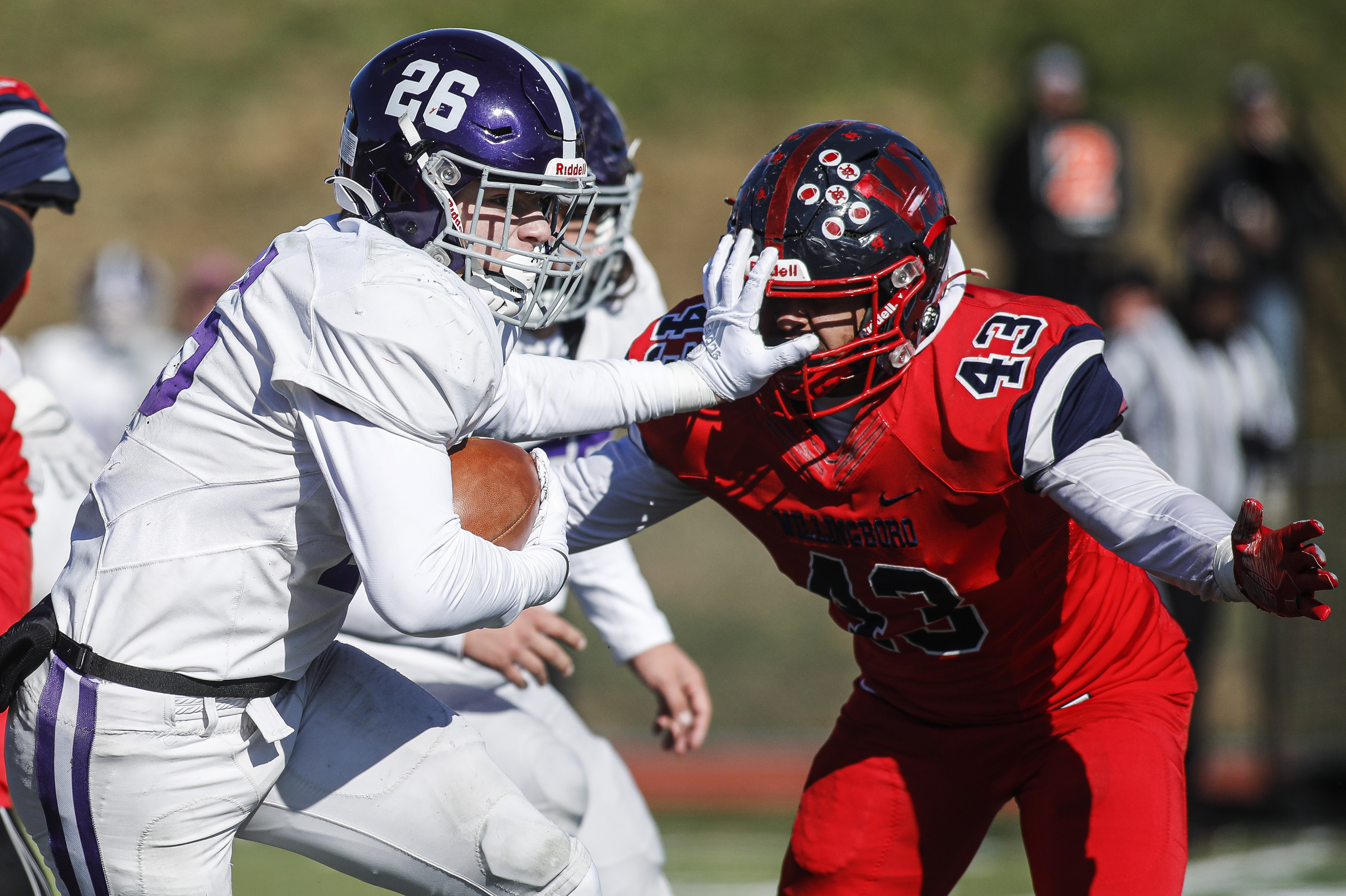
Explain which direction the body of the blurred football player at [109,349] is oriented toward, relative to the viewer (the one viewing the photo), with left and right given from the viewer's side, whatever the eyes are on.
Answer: facing the viewer

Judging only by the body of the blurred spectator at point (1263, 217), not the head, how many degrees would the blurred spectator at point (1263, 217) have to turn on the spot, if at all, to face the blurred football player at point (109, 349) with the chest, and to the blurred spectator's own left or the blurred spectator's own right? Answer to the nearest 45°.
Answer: approximately 45° to the blurred spectator's own right

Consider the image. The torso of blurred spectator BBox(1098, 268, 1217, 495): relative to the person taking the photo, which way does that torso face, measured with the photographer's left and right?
facing the viewer and to the left of the viewer

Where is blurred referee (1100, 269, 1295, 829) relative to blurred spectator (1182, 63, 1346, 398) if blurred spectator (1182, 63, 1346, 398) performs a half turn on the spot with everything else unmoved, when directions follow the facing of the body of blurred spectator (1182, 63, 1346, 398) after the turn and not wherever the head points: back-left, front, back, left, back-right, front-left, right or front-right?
back

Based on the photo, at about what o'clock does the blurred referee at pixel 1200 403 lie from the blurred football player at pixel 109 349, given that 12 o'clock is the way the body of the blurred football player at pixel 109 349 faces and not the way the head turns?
the blurred referee at pixel 1200 403 is roughly at 10 o'clock from the blurred football player at pixel 109 349.

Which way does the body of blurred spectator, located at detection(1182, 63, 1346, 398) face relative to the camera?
toward the camera

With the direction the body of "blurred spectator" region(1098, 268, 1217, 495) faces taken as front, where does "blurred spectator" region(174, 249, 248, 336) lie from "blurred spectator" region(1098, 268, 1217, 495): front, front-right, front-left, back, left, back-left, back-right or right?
front-right

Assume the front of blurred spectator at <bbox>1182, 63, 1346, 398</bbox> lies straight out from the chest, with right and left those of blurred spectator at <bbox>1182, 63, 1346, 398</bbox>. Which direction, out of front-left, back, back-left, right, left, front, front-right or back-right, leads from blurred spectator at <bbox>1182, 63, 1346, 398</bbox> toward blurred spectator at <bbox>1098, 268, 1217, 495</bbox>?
front

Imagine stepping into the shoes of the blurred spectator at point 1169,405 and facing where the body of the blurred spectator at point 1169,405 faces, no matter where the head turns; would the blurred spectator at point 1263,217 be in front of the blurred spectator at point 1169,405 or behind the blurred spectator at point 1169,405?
behind

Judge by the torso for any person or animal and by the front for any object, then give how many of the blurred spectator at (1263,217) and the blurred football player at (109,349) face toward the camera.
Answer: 2
